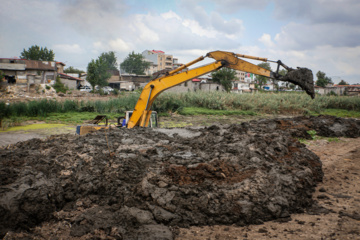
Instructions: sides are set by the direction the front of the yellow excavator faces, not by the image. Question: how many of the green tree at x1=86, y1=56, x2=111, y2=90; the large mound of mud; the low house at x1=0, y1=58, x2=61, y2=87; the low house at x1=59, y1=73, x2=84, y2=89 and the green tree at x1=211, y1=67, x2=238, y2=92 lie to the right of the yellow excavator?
1

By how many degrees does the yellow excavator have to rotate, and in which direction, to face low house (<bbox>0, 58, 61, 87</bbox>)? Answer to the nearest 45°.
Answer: approximately 135° to its left

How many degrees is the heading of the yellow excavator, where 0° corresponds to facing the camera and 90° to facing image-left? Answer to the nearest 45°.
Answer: approximately 270°

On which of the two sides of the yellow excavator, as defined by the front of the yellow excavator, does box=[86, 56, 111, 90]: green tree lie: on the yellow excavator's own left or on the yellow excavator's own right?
on the yellow excavator's own left

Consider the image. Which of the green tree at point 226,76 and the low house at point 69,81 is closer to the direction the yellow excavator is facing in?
the green tree

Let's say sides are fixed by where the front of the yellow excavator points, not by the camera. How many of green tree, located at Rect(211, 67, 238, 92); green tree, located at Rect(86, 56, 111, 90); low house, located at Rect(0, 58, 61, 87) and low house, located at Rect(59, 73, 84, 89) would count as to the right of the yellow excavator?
0

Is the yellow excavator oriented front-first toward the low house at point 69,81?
no

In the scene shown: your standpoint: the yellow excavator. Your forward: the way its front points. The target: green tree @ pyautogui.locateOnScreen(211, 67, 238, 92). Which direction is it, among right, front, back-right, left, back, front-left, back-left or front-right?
left

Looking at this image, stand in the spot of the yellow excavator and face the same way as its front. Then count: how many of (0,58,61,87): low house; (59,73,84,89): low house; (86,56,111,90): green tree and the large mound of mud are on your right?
1

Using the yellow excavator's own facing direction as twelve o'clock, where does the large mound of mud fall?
The large mound of mud is roughly at 3 o'clock from the yellow excavator.
